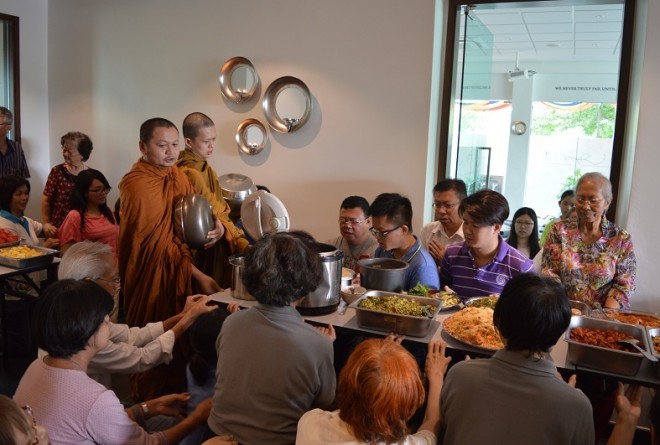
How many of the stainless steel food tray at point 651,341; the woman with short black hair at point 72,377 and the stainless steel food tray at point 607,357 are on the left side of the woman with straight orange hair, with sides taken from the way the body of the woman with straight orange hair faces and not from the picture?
1

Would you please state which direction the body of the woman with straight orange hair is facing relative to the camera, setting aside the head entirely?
away from the camera

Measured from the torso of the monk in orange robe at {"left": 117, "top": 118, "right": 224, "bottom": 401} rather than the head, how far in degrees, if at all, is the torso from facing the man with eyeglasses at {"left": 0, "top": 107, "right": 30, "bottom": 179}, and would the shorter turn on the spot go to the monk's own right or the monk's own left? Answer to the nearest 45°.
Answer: approximately 180°

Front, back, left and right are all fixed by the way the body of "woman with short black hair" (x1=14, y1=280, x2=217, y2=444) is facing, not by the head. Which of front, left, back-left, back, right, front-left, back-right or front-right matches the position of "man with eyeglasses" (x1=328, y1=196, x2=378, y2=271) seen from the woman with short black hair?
front

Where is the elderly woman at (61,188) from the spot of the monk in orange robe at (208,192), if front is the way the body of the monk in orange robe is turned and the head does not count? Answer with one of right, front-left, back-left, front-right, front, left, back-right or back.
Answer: back

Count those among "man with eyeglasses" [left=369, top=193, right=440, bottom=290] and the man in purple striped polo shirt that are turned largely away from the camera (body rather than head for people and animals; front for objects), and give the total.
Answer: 0

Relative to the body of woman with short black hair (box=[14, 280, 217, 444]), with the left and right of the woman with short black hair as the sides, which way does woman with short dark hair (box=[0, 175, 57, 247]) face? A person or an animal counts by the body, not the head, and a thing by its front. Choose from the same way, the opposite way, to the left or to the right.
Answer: to the right

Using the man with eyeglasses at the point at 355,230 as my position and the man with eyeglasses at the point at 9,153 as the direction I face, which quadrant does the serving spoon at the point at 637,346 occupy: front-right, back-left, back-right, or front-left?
back-left

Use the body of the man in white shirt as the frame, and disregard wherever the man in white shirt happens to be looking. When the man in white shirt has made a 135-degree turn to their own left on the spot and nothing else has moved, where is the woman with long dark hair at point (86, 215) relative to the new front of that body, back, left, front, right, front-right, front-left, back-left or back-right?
back

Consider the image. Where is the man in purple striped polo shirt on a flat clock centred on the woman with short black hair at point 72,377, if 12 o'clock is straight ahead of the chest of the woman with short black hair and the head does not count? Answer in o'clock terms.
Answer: The man in purple striped polo shirt is roughly at 1 o'clock from the woman with short black hair.

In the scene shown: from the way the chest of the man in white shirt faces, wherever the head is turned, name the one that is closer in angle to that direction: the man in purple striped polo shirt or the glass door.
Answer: the man in purple striped polo shirt

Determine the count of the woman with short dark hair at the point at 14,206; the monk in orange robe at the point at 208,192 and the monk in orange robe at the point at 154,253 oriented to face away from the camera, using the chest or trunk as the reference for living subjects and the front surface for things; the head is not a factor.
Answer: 0

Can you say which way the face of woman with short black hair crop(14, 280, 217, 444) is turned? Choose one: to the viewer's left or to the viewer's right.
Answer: to the viewer's right

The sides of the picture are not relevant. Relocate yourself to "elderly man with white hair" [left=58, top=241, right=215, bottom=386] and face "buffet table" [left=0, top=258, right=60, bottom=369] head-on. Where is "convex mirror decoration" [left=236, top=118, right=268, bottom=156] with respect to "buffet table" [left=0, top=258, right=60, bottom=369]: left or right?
right

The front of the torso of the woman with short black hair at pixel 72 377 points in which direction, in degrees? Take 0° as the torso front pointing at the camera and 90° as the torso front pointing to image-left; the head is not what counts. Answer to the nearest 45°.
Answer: approximately 225°

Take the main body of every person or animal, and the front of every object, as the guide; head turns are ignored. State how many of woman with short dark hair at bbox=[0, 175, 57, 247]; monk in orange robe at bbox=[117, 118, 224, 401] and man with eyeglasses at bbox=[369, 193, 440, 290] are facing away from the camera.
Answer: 0

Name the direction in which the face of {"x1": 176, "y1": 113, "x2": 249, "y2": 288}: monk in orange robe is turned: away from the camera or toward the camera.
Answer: toward the camera

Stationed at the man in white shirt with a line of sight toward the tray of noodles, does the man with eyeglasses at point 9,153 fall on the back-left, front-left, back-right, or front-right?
back-right

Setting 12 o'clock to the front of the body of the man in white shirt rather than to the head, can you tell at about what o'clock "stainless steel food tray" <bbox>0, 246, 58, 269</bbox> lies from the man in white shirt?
The stainless steel food tray is roughly at 1 o'clock from the man in white shirt.
